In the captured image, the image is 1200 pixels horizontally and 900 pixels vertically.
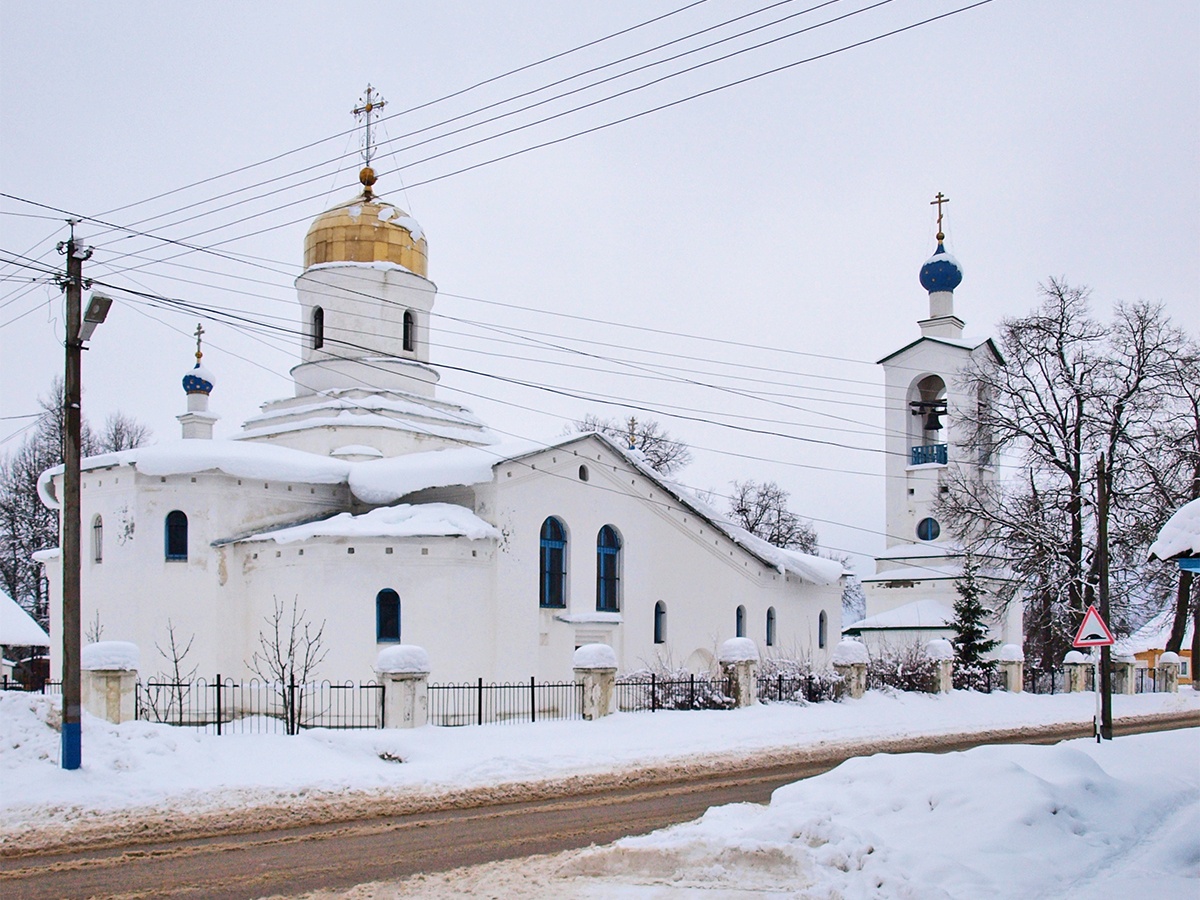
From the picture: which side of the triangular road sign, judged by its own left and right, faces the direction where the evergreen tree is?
back

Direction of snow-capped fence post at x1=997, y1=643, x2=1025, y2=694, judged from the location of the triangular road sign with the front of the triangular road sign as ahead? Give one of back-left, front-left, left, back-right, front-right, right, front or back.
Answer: back

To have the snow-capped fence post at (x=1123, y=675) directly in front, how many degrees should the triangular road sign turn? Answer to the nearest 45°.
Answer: approximately 180°

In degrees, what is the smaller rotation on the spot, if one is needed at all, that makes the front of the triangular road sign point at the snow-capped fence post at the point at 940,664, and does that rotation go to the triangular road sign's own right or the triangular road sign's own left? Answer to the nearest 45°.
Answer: approximately 180°
